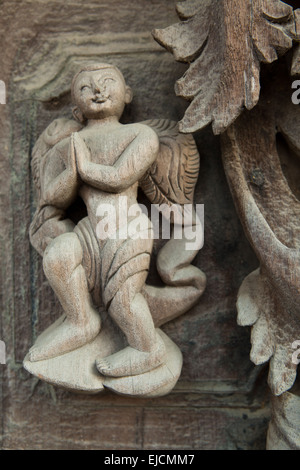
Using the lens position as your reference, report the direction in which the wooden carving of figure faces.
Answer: facing the viewer and to the left of the viewer
